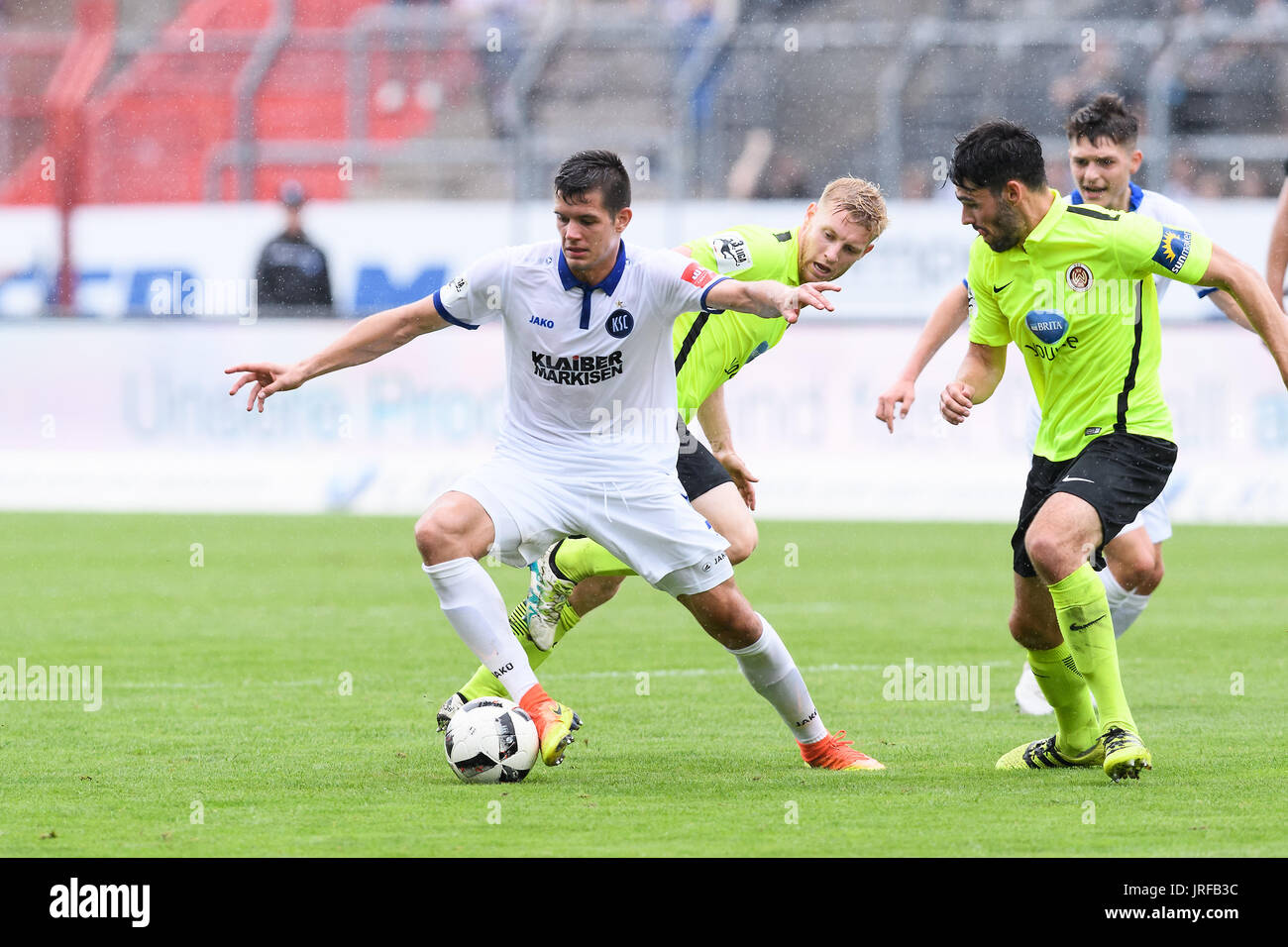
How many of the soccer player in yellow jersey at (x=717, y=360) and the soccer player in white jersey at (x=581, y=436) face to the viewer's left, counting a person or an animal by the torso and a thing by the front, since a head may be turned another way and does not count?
0

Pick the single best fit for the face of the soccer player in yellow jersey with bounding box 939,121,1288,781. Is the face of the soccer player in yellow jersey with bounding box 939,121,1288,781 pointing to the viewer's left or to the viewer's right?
to the viewer's left

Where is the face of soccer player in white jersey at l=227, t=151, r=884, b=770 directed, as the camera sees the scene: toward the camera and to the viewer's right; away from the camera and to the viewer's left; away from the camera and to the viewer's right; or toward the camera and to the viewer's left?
toward the camera and to the viewer's left

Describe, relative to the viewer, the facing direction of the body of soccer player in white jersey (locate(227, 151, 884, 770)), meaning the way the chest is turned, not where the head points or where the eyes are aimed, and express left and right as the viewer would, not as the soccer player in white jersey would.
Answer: facing the viewer

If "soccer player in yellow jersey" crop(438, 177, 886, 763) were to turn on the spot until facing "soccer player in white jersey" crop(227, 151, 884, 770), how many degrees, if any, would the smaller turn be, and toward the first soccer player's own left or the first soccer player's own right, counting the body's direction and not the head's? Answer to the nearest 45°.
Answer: approximately 90° to the first soccer player's own right

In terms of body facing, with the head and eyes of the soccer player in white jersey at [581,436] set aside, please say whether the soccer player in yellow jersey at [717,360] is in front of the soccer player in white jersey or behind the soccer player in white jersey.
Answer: behind

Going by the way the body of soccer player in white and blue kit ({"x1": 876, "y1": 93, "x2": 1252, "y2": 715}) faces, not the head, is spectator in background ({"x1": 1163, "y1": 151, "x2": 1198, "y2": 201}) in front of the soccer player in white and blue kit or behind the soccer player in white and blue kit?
behind

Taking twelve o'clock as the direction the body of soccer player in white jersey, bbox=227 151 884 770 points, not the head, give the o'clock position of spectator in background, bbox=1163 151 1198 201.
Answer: The spectator in background is roughly at 7 o'clock from the soccer player in white jersey.

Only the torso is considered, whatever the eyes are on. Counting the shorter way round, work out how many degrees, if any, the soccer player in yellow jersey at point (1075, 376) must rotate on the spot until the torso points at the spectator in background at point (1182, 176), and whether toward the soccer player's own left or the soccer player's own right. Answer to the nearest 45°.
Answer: approximately 135° to the soccer player's own right
